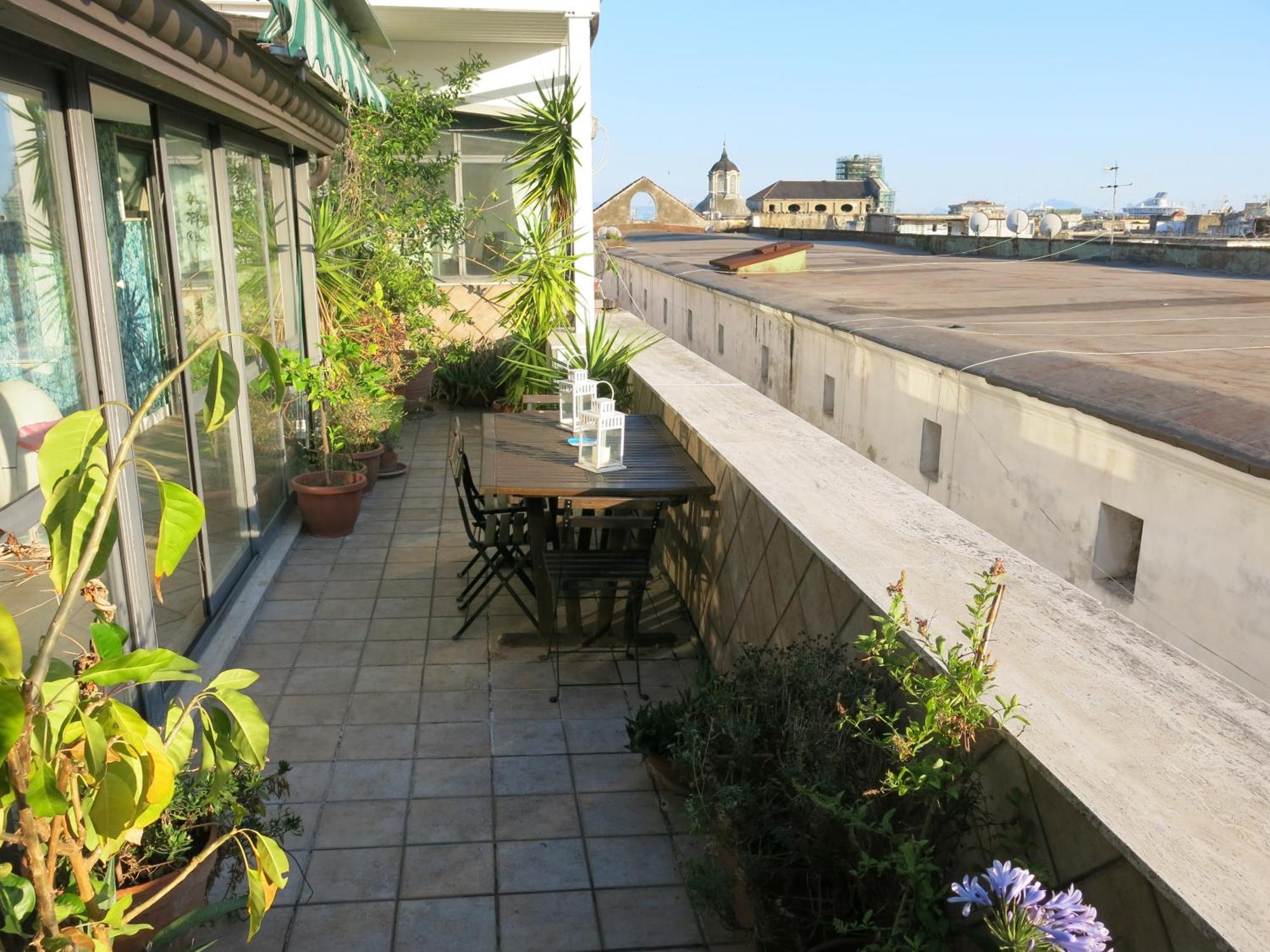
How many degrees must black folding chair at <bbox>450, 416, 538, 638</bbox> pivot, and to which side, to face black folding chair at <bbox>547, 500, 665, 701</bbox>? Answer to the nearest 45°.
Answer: approximately 45° to its right

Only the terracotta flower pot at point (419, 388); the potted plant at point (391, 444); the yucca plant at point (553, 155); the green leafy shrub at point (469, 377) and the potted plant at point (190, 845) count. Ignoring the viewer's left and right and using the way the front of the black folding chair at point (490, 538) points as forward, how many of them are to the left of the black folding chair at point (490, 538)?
4

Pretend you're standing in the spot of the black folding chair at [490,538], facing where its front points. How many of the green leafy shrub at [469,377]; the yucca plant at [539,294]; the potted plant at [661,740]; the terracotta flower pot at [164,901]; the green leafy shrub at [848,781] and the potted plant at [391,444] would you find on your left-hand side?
3

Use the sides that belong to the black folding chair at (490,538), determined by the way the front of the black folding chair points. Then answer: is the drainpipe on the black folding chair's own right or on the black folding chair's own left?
on the black folding chair's own left

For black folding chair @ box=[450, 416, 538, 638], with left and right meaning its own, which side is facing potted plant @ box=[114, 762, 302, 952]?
right

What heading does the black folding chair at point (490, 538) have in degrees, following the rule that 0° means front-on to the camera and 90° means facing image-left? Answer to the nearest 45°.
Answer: approximately 270°

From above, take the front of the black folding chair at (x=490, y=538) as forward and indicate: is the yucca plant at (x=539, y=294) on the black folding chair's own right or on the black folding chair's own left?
on the black folding chair's own left

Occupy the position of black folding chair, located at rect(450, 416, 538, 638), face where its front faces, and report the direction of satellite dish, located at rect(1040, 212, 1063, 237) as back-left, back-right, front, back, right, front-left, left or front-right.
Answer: front-left

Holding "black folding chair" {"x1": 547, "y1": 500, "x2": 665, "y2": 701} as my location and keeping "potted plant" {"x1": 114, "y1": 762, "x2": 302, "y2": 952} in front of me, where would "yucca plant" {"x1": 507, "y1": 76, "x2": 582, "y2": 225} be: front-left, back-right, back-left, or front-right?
back-right

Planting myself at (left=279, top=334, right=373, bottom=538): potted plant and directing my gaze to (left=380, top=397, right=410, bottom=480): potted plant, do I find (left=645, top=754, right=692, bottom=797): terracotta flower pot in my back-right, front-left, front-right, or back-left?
back-right

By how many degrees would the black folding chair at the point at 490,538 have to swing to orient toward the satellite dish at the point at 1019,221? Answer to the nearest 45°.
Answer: approximately 45° to its left

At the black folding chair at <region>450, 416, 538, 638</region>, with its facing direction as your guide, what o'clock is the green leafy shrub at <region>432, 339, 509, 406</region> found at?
The green leafy shrub is roughly at 9 o'clock from the black folding chair.

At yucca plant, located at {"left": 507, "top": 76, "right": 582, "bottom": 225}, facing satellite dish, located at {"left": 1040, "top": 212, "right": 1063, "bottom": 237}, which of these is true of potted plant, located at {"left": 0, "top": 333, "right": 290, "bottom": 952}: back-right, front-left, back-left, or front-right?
back-right
